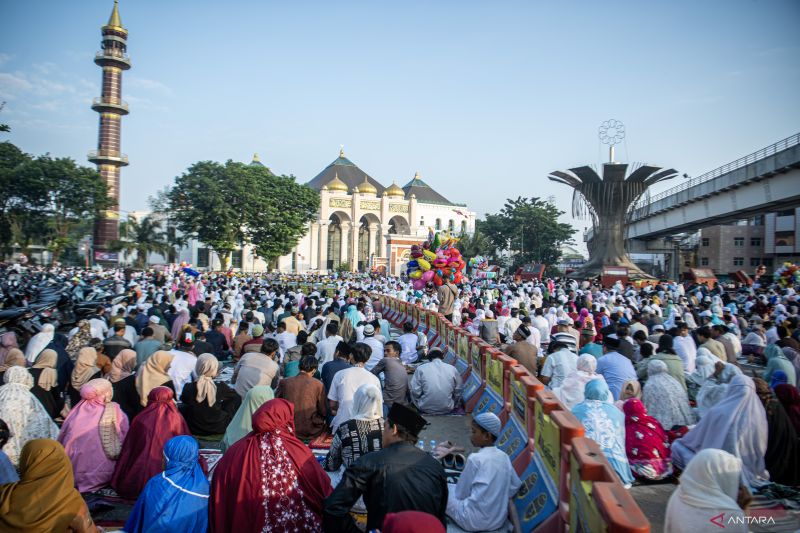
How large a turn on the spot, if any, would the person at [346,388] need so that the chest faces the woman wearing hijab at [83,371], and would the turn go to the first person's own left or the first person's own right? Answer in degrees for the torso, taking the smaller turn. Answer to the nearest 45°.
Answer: approximately 90° to the first person's own left

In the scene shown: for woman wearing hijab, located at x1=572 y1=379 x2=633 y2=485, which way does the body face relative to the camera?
away from the camera

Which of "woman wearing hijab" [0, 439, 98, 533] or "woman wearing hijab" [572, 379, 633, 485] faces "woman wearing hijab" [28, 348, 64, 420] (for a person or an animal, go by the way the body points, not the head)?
"woman wearing hijab" [0, 439, 98, 533]

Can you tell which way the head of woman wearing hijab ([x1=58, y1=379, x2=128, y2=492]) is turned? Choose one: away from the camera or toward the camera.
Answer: away from the camera

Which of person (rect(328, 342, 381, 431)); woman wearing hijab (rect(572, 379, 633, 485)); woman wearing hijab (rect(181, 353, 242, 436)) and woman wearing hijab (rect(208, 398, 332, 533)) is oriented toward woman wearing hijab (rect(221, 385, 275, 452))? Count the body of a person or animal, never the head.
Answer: woman wearing hijab (rect(208, 398, 332, 533))

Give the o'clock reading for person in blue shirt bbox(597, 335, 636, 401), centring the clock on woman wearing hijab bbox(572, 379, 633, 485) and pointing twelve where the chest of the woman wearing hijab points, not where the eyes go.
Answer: The person in blue shirt is roughly at 12 o'clock from the woman wearing hijab.

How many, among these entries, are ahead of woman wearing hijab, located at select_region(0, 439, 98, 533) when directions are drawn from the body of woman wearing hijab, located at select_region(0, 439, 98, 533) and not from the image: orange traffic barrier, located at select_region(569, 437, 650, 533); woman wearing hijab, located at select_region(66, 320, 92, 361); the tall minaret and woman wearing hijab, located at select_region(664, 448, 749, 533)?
2

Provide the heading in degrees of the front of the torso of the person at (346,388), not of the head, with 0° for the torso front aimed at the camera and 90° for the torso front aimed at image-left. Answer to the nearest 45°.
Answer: approximately 180°

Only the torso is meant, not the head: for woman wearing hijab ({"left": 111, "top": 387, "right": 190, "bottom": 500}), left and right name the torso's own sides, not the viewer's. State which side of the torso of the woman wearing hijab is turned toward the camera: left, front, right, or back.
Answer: back

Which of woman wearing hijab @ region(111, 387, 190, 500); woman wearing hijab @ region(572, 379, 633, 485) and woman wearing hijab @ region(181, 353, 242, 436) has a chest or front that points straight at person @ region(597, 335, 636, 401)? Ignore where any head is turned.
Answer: woman wearing hijab @ region(572, 379, 633, 485)

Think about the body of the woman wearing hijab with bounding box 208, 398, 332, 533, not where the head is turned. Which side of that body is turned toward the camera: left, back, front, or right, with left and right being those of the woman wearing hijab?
back

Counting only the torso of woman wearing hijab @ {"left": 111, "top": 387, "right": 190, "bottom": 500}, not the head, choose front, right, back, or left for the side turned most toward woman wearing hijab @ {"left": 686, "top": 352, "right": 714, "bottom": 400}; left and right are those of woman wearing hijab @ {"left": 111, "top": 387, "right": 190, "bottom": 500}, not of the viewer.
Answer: right

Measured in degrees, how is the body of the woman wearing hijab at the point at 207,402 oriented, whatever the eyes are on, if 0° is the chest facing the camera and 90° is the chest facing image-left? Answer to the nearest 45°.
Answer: approximately 180°

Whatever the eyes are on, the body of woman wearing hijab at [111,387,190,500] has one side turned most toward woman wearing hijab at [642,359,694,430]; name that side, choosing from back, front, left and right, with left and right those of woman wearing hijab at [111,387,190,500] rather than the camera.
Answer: right
